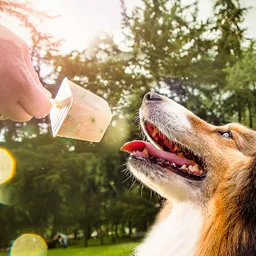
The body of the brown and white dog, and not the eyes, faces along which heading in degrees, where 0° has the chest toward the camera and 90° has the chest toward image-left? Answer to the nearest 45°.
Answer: approximately 90°
